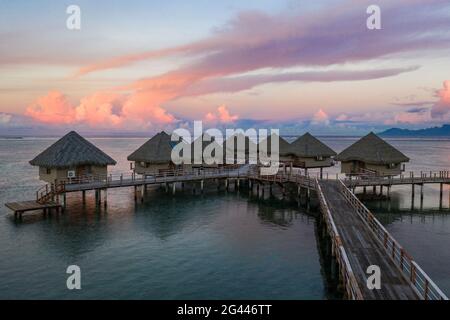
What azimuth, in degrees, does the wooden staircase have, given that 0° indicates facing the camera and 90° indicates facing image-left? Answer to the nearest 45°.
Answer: approximately 45°

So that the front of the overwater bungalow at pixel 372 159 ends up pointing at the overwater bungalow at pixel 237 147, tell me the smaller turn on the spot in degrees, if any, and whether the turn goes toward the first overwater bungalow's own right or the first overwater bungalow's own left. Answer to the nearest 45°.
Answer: approximately 135° to the first overwater bungalow's own right

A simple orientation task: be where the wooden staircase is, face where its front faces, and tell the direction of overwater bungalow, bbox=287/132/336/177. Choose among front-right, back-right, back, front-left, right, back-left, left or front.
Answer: back-left

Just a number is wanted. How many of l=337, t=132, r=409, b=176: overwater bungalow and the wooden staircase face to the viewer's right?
0

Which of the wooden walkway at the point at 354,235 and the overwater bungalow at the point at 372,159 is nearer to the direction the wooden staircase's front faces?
the wooden walkway

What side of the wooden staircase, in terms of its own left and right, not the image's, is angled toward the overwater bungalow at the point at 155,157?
back

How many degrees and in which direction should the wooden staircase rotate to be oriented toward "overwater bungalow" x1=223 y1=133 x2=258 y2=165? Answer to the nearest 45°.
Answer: approximately 180°

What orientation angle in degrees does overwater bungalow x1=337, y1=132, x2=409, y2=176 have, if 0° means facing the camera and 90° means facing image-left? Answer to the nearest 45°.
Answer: approximately 0°

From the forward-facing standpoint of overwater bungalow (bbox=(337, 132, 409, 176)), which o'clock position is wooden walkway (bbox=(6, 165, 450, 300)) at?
The wooden walkway is roughly at 12 o'clock from the overwater bungalow.

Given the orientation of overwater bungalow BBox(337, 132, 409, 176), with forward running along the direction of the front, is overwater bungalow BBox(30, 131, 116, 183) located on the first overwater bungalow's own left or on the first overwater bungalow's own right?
on the first overwater bungalow's own right
